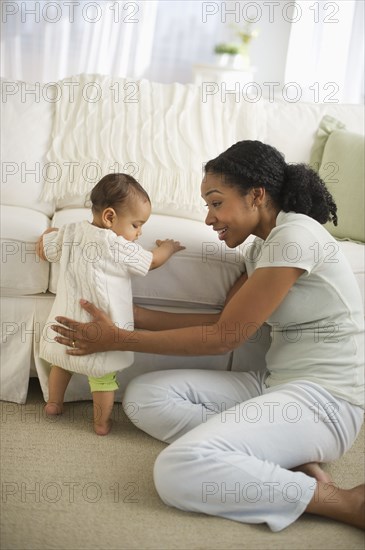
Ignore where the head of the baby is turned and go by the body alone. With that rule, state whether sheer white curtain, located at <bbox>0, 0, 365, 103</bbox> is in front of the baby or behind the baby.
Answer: in front

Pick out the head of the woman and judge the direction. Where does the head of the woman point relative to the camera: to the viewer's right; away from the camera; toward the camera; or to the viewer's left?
to the viewer's left

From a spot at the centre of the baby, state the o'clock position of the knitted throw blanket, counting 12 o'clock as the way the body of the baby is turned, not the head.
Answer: The knitted throw blanket is roughly at 11 o'clock from the baby.

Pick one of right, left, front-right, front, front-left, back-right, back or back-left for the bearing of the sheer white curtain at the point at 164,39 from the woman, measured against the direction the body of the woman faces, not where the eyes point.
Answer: right

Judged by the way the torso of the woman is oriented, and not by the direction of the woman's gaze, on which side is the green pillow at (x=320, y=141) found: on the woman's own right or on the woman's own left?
on the woman's own right

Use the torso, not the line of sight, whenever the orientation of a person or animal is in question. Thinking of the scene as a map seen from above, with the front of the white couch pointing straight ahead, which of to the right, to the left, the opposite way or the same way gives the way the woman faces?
to the right

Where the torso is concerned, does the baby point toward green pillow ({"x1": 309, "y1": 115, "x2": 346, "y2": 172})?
yes

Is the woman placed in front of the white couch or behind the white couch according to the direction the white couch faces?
in front

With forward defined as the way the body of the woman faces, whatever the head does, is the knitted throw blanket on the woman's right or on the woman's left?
on the woman's right

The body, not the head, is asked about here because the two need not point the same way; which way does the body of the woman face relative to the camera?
to the viewer's left

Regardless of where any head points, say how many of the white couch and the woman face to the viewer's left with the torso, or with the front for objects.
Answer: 1
